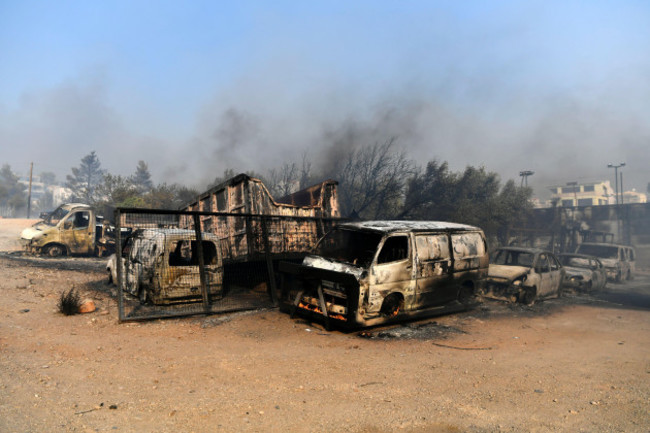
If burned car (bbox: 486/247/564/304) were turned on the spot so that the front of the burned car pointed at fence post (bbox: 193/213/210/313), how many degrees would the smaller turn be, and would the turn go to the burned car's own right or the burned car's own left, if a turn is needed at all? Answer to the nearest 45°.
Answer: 0° — it already faces it

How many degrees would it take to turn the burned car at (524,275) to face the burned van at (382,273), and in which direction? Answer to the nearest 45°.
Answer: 0° — it already faces it

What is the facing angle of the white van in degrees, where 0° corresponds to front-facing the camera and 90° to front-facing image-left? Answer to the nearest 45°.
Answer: approximately 45°

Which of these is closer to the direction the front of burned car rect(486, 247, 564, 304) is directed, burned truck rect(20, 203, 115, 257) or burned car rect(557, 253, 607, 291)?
the burned truck

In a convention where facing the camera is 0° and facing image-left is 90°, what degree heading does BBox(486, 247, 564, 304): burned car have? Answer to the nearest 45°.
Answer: approximately 45°

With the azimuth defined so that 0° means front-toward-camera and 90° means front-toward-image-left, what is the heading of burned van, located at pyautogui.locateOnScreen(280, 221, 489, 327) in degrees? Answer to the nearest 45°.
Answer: approximately 45°

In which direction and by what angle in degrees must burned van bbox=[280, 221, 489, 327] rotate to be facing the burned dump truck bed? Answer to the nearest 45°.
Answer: approximately 90° to its right

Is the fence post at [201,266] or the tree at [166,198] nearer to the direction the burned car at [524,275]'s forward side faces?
the fence post

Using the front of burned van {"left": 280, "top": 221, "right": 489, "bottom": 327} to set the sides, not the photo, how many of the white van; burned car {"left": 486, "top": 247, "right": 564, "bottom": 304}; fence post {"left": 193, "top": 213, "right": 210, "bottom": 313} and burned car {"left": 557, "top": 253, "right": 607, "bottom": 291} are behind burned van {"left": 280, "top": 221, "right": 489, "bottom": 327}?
3
